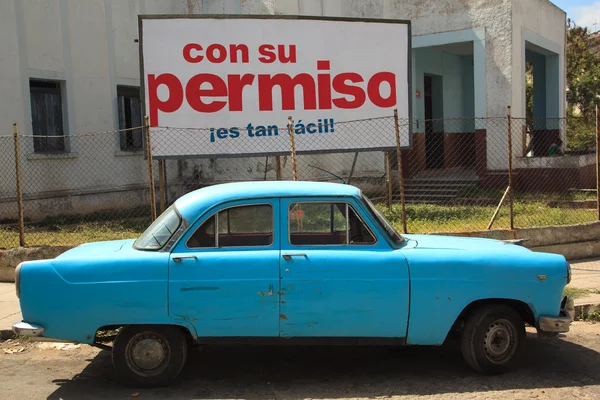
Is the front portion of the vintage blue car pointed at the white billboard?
no

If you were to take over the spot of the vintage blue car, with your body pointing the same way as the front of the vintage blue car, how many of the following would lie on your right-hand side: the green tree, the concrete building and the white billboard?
0

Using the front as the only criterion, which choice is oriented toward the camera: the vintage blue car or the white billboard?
the white billboard

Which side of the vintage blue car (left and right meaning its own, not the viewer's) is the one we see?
right

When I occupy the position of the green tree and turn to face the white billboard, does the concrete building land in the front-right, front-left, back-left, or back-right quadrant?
front-right

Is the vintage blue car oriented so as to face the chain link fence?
no

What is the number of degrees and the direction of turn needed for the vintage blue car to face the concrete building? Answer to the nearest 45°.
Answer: approximately 90° to its left

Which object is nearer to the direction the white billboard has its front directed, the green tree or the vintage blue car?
the vintage blue car

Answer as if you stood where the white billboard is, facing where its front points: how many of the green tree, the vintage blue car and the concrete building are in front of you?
1

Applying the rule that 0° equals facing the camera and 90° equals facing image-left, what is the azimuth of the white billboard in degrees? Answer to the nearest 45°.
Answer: approximately 0°

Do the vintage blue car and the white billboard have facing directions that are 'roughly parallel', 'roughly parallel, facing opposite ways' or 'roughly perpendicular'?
roughly perpendicular

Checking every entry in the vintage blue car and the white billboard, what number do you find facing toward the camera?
1

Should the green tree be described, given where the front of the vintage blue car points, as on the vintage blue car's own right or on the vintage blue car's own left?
on the vintage blue car's own left

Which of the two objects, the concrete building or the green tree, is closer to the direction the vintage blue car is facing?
the green tree

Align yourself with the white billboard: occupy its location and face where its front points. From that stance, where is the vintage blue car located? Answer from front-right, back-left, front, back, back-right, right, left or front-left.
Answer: front
